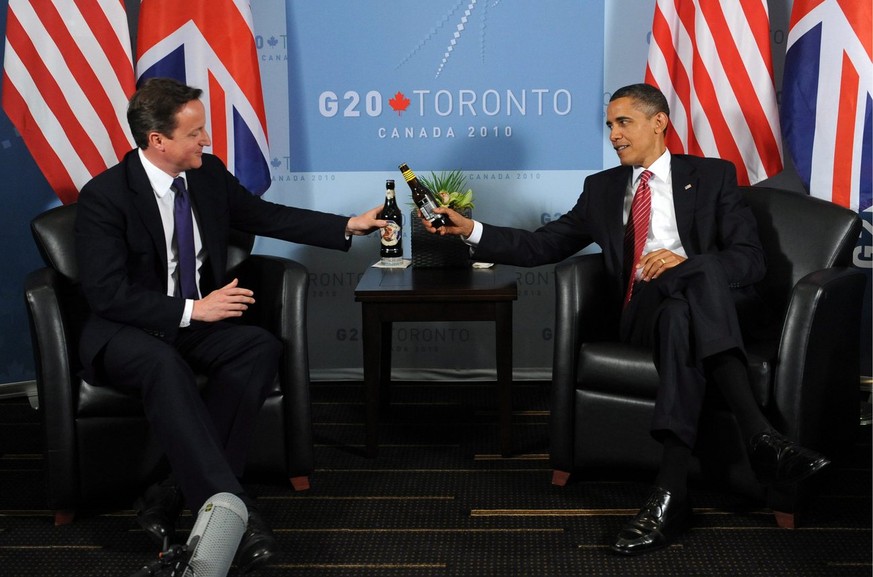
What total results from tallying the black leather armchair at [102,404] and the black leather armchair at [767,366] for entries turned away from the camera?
0

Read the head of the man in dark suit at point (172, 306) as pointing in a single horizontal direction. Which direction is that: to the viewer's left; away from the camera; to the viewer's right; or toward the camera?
to the viewer's right

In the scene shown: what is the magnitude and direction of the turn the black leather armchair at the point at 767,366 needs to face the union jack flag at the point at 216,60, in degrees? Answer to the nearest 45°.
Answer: approximately 45° to its right

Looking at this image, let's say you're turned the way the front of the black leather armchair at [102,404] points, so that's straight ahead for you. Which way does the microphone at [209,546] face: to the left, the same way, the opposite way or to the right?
to the left

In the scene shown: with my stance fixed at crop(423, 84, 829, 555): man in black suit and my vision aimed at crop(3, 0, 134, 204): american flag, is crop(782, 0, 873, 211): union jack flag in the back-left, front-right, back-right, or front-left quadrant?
back-right

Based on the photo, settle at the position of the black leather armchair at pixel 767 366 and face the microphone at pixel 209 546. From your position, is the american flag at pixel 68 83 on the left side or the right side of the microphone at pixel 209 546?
right

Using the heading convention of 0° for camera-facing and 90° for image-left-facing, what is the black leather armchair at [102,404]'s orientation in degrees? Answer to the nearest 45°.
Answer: approximately 315°

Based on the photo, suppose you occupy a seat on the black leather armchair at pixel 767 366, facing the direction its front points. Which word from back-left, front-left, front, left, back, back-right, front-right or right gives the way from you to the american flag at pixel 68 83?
front-right

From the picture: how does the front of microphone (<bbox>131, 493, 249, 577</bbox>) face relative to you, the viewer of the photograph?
facing away from the viewer and to the right of the viewer

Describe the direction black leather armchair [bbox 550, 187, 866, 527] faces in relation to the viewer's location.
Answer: facing the viewer and to the left of the viewer

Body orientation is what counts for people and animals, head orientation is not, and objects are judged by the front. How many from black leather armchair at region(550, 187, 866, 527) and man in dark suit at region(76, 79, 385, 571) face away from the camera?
0

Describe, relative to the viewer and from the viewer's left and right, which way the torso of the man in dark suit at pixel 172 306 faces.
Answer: facing the viewer and to the right of the viewer
